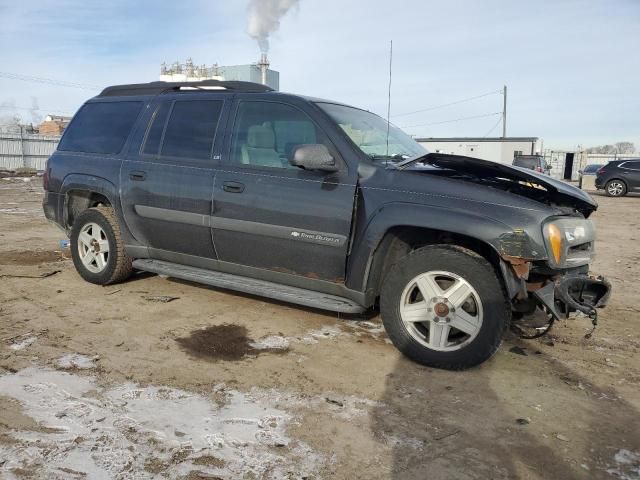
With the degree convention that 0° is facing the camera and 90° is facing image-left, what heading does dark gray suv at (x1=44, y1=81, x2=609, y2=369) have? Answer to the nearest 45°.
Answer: approximately 315°

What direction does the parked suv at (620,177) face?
to the viewer's right

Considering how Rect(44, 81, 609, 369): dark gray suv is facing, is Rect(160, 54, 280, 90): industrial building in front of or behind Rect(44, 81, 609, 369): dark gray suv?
behind

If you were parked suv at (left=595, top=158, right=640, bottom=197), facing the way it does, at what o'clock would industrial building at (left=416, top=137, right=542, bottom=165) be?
The industrial building is roughly at 8 o'clock from the parked suv.
